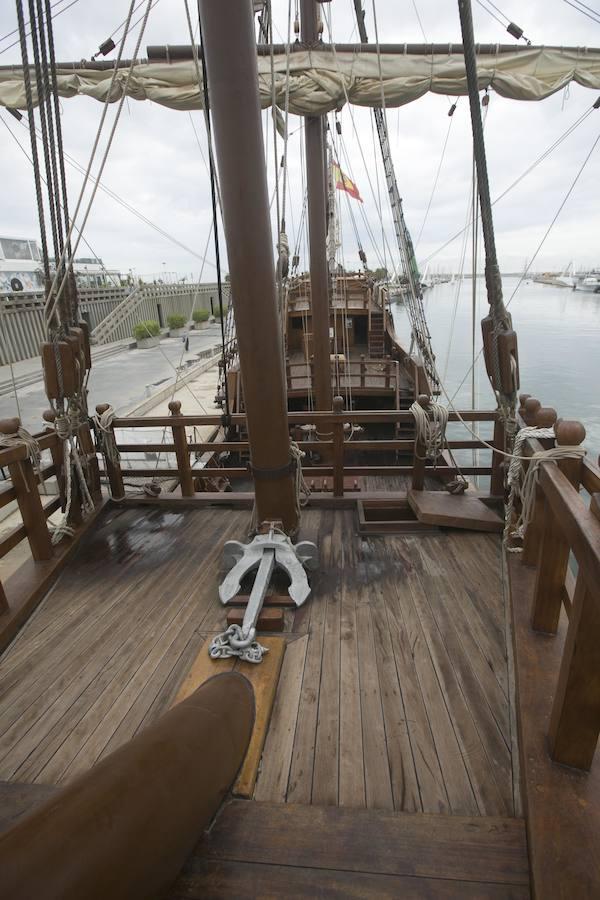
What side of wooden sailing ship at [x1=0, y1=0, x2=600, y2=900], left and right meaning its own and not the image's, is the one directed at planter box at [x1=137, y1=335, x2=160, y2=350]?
back

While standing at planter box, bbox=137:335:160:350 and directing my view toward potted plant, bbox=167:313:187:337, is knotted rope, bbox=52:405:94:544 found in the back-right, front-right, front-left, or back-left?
back-right

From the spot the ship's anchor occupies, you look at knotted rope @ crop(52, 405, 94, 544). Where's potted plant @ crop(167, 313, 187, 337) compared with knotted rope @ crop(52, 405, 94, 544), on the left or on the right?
right

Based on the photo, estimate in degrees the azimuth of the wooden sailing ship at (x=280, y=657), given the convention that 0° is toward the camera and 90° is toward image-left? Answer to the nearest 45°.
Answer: approximately 0°

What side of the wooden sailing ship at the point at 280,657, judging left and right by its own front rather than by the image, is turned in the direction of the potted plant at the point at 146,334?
back

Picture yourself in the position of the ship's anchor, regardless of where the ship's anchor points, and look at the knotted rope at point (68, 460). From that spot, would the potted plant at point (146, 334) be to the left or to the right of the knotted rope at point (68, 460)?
right
